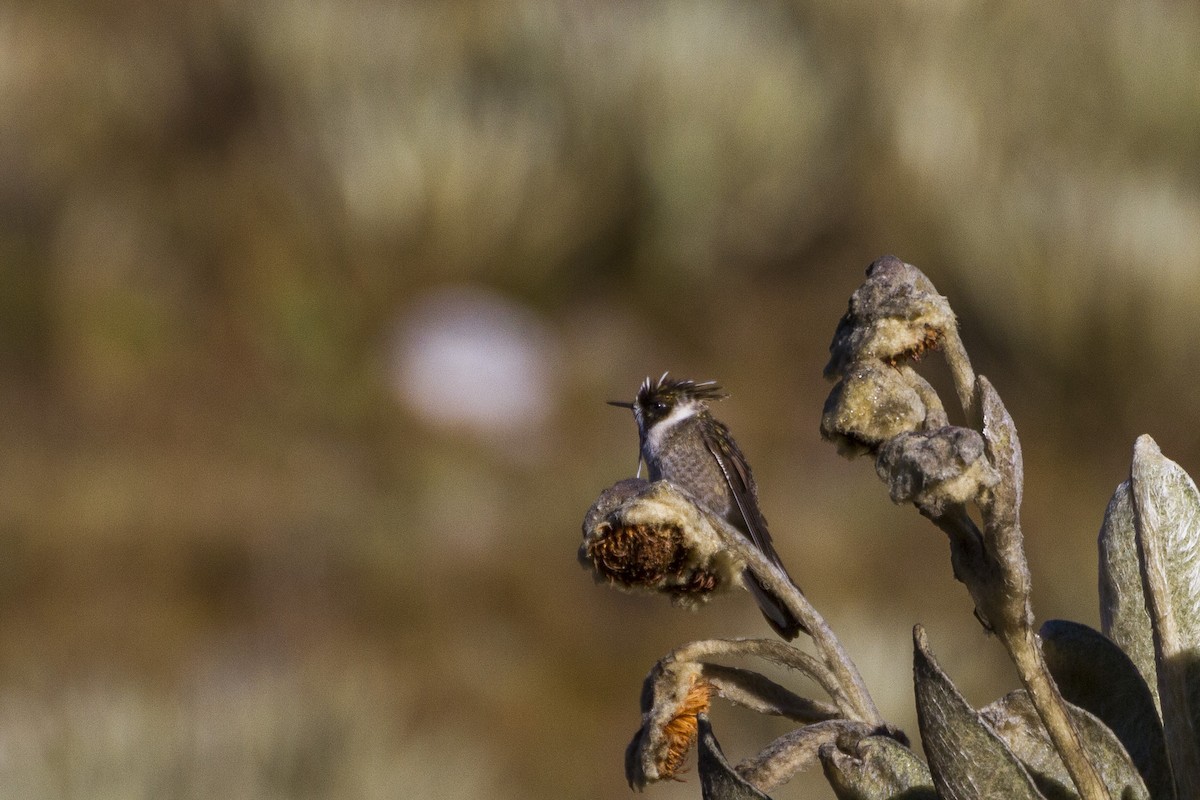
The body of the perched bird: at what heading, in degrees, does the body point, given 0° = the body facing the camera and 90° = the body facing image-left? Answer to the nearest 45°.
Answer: approximately 90°
